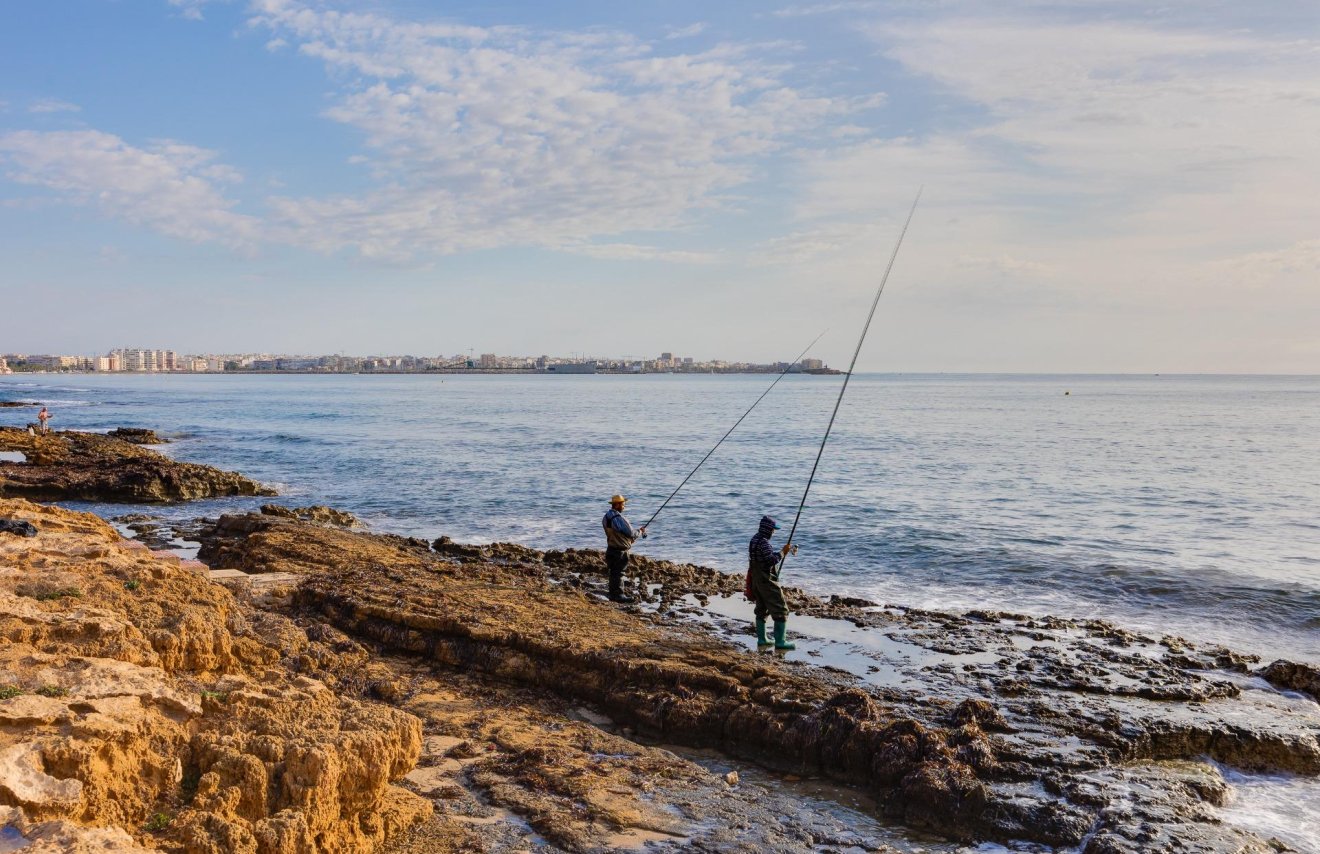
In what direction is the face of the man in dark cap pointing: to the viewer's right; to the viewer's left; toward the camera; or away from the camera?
to the viewer's right

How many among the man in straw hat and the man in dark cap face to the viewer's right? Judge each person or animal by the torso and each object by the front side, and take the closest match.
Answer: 2

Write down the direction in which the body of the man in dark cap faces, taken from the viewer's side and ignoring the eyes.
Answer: to the viewer's right

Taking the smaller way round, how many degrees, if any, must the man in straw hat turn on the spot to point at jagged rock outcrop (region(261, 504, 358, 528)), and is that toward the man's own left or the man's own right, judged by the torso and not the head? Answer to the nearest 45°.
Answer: approximately 135° to the man's own left

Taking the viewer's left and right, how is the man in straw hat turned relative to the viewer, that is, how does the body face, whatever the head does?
facing to the right of the viewer

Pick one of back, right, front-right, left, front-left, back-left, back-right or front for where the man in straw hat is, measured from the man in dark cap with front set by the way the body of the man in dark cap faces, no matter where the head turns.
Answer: back-left

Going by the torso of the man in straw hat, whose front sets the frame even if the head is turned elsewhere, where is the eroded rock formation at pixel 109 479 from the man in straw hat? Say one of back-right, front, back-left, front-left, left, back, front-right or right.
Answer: back-left

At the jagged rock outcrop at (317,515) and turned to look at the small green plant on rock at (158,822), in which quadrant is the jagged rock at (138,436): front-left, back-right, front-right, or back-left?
back-right

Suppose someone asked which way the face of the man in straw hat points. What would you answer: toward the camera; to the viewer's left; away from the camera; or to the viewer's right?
to the viewer's right

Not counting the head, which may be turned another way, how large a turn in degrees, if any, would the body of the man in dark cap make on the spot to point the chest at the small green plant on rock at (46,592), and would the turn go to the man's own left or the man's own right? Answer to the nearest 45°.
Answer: approximately 135° to the man's own right

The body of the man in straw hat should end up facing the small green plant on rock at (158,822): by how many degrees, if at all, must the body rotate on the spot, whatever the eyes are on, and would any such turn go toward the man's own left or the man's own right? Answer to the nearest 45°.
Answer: approximately 90° to the man's own right
